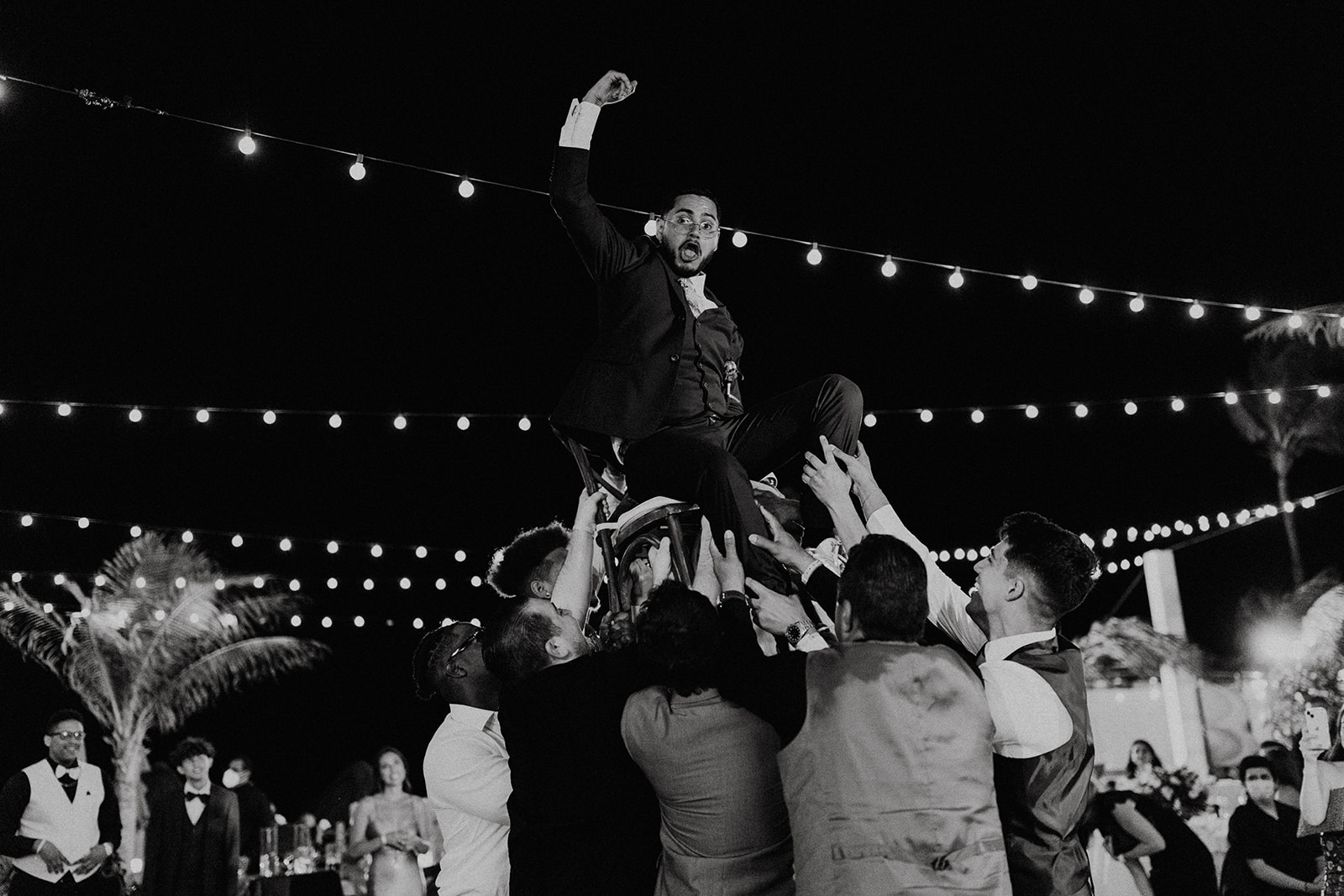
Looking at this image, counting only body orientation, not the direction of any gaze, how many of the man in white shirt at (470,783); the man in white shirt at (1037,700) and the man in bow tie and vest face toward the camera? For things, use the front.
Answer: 1

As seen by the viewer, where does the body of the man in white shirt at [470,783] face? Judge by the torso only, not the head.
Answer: to the viewer's right

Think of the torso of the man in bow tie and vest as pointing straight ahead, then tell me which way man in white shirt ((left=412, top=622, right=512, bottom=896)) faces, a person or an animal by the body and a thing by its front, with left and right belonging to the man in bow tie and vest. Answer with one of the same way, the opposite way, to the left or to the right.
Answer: to the left

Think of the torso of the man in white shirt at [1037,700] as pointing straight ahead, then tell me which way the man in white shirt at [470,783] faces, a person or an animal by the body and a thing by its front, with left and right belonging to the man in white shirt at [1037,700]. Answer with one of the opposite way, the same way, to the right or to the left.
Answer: the opposite way

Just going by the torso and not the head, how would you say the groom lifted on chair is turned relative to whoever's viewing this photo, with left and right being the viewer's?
facing the viewer and to the right of the viewer

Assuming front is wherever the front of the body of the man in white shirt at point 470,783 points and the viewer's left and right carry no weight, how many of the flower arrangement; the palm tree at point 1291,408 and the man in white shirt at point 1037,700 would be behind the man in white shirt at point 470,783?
0

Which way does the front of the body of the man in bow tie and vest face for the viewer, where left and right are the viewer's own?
facing the viewer

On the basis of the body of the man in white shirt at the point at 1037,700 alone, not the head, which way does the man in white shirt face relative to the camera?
to the viewer's left
